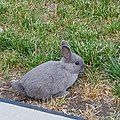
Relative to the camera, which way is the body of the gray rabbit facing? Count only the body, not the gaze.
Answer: to the viewer's right
